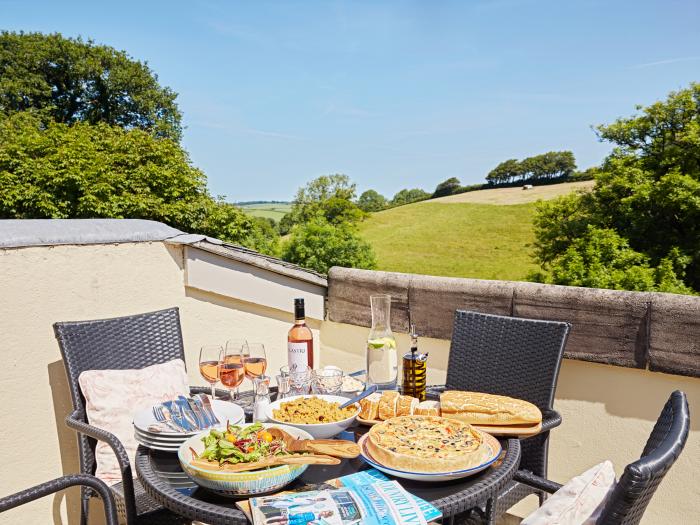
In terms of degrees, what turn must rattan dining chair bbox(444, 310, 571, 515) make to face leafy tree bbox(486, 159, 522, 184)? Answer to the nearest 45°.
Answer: approximately 135° to its right

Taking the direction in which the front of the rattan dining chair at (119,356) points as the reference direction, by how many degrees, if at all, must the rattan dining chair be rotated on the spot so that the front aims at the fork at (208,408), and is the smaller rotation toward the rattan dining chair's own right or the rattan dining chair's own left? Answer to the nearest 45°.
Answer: approximately 45° to the rattan dining chair's own right

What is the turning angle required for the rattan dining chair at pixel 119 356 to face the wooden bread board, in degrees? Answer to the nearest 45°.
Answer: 0° — it already faces it

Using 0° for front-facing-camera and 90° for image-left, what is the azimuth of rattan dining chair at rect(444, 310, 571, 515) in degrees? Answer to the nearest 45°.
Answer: approximately 45°

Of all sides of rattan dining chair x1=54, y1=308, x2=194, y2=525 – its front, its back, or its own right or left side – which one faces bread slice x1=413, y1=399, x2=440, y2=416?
front

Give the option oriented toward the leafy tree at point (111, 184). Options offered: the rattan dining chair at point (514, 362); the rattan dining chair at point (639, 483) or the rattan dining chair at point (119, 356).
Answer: the rattan dining chair at point (639, 483)

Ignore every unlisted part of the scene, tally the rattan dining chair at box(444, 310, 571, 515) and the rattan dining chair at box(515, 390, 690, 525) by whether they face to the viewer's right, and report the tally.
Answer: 0

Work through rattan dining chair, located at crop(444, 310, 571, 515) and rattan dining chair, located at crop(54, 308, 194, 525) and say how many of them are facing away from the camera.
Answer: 0

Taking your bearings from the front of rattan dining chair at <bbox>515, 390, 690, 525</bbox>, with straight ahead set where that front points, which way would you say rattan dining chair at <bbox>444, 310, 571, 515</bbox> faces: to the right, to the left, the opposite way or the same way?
to the left

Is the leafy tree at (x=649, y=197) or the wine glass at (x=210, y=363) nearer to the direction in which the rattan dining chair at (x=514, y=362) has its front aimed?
the wine glass

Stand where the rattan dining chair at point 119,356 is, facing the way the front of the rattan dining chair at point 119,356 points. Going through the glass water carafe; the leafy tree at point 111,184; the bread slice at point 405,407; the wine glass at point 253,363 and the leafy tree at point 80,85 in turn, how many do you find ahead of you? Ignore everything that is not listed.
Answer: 3

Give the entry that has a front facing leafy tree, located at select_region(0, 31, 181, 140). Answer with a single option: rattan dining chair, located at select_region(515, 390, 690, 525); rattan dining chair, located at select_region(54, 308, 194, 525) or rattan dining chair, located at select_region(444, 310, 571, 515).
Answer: rattan dining chair, located at select_region(515, 390, 690, 525)

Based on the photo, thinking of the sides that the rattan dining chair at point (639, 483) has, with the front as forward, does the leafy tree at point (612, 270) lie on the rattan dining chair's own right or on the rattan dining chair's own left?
on the rattan dining chair's own right

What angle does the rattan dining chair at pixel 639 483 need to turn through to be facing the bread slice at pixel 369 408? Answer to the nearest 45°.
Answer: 0° — it already faces it

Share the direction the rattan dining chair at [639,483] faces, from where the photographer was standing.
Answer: facing away from the viewer and to the left of the viewer
